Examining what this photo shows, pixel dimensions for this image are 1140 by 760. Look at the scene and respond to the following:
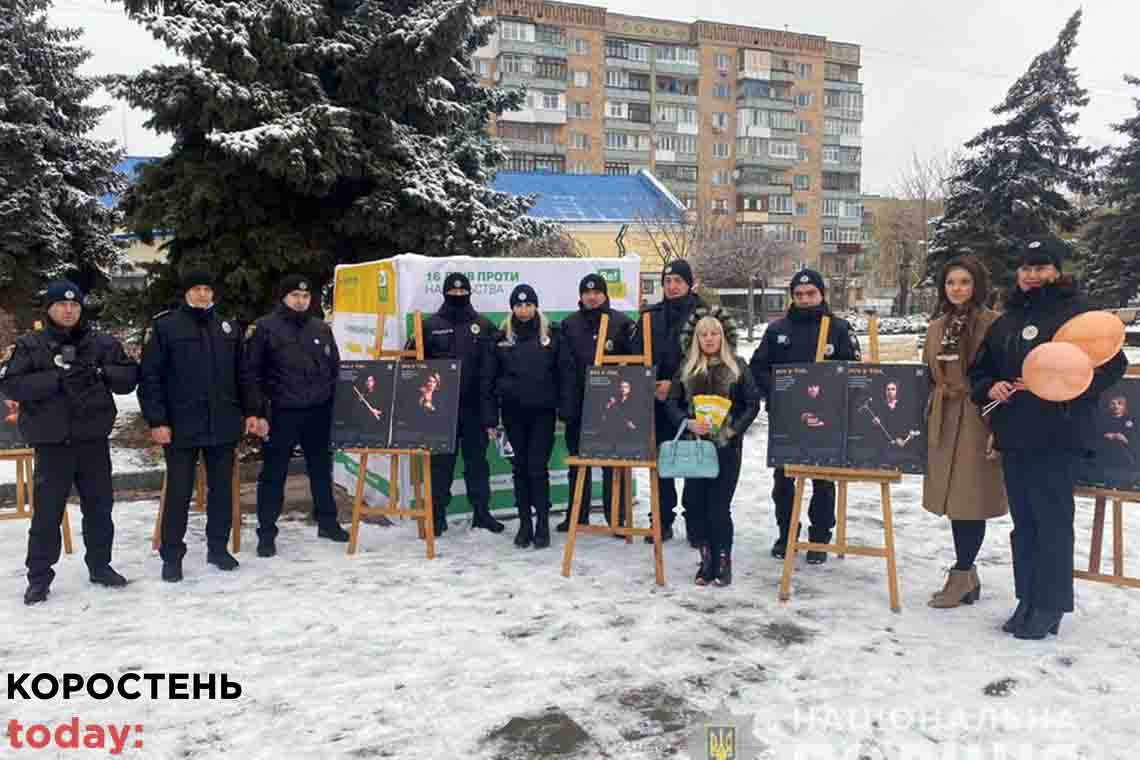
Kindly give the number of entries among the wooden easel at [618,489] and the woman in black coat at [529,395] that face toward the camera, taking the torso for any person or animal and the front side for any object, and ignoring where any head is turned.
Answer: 2

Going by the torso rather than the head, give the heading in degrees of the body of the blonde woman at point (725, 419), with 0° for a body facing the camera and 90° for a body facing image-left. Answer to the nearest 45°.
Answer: approximately 0°

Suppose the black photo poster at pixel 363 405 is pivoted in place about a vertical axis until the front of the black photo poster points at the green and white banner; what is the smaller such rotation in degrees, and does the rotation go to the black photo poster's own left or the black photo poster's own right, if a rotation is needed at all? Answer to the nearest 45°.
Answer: approximately 135° to the black photo poster's own left

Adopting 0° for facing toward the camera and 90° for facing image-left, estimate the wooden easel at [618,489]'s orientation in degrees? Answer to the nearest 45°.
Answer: approximately 0°

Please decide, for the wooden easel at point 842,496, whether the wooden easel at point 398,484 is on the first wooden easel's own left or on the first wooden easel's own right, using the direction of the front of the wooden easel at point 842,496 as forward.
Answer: on the first wooden easel's own right

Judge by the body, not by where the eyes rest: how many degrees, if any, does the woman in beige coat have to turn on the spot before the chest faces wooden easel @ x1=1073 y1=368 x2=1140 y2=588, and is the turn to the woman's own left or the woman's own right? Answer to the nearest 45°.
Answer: approximately 135° to the woman's own left
